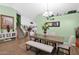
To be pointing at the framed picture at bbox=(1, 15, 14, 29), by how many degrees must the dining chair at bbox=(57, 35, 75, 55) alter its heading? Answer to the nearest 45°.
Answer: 0° — it already faces it

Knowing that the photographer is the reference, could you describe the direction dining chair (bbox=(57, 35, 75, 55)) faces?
facing to the left of the viewer
